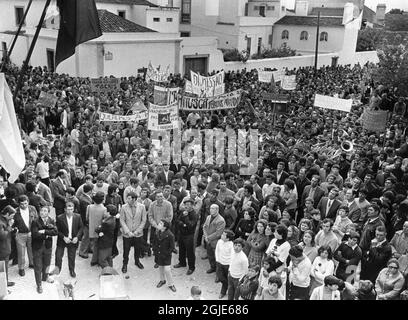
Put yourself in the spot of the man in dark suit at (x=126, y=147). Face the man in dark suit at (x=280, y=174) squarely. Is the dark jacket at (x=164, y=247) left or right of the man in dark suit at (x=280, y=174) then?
right

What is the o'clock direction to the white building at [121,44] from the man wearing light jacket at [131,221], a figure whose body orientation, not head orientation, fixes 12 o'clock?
The white building is roughly at 6 o'clock from the man wearing light jacket.

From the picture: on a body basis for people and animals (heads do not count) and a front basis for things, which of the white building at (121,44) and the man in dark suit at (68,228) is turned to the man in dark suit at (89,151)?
the white building

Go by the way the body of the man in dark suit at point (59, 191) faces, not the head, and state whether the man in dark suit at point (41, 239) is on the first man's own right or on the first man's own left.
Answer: on the first man's own right

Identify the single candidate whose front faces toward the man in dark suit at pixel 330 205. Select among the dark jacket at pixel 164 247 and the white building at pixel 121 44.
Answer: the white building

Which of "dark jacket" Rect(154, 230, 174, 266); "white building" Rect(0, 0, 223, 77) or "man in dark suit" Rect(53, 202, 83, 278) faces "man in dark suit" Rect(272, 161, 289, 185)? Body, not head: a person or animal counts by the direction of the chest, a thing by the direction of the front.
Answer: the white building

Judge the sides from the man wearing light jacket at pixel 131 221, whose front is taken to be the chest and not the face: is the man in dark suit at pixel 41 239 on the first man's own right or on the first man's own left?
on the first man's own right

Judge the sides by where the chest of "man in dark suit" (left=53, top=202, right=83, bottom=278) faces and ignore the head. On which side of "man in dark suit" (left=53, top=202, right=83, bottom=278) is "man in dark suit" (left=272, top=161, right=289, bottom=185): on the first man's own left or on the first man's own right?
on the first man's own left

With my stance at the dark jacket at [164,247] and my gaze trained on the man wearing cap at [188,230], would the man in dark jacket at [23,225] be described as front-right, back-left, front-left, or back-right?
back-left

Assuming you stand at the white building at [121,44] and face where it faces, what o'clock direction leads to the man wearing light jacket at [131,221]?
The man wearing light jacket is roughly at 12 o'clock from the white building.

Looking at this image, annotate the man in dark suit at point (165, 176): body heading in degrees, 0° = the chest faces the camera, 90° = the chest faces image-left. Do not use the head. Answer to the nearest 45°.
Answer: approximately 0°

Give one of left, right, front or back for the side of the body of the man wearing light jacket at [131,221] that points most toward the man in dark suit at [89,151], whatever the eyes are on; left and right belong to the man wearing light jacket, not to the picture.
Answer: back

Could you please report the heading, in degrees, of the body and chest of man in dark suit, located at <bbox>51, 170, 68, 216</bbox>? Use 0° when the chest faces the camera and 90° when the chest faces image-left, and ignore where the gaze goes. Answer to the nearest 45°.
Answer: approximately 315°
